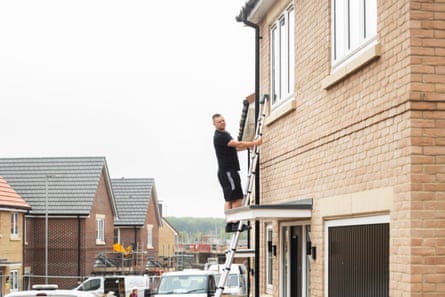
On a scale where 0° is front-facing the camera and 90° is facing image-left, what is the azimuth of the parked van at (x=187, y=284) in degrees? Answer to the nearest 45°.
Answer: approximately 45°

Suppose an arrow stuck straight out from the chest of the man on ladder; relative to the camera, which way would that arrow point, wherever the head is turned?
to the viewer's right

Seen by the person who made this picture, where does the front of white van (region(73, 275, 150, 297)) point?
facing to the left of the viewer

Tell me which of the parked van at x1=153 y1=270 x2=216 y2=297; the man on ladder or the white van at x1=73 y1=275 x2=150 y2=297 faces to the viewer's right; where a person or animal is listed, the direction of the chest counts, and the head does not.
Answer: the man on ladder

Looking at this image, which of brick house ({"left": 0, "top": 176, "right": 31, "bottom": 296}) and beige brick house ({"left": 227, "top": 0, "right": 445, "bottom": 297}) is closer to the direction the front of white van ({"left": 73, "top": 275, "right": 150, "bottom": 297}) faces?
the brick house ({"left": 0, "top": 176, "right": 31, "bottom": 296})

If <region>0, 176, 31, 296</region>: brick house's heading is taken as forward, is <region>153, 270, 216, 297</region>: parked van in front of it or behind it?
in front
